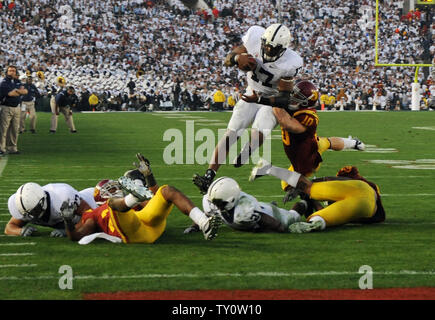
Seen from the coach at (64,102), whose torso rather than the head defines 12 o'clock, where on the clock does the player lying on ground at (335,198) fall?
The player lying on ground is roughly at 1 o'clock from the coach.

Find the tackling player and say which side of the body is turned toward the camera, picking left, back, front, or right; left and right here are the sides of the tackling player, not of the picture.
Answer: left

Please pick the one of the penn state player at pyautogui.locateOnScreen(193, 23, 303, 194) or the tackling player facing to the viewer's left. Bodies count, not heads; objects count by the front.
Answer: the tackling player

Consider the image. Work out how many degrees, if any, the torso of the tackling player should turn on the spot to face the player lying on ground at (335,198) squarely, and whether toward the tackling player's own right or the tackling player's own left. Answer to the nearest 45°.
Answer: approximately 135° to the tackling player's own left
